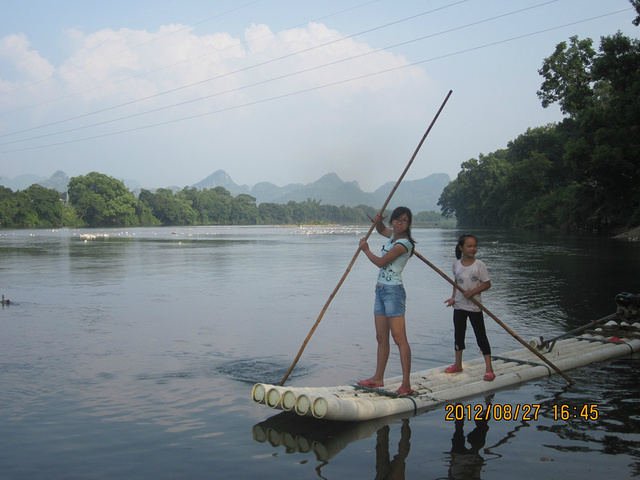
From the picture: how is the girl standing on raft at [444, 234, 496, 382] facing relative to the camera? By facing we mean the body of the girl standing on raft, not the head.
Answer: toward the camera

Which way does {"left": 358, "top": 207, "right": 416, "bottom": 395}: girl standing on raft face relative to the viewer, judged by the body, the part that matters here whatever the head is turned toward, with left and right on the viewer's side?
facing the viewer and to the left of the viewer

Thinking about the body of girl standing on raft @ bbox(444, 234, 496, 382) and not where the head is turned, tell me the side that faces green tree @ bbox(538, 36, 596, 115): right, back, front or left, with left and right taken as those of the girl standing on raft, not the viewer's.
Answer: back

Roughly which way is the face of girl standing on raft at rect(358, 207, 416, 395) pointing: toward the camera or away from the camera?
toward the camera
